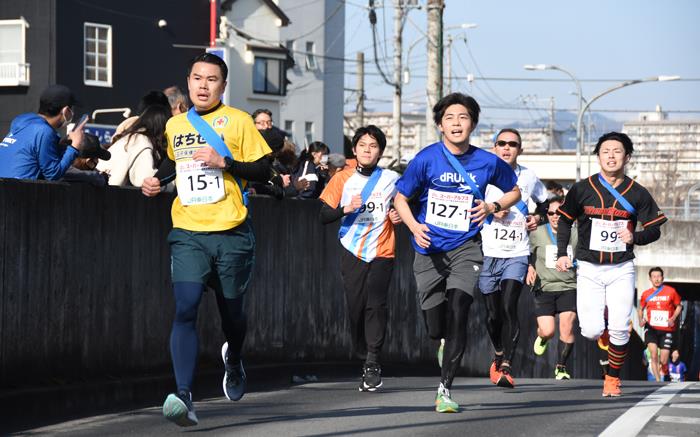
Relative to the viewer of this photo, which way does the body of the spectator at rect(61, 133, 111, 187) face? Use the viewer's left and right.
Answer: facing to the right of the viewer

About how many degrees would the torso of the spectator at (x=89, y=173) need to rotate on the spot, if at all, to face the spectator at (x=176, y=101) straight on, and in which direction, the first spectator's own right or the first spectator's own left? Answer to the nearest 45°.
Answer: approximately 45° to the first spectator's own left

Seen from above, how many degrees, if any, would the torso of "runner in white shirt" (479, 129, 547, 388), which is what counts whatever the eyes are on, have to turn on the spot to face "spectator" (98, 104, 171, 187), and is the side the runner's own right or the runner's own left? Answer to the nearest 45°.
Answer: approximately 45° to the runner's own right

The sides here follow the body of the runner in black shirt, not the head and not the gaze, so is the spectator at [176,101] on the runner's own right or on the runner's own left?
on the runner's own right

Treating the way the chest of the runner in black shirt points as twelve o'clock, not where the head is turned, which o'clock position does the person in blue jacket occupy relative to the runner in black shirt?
The person in blue jacket is roughly at 2 o'clock from the runner in black shirt.
